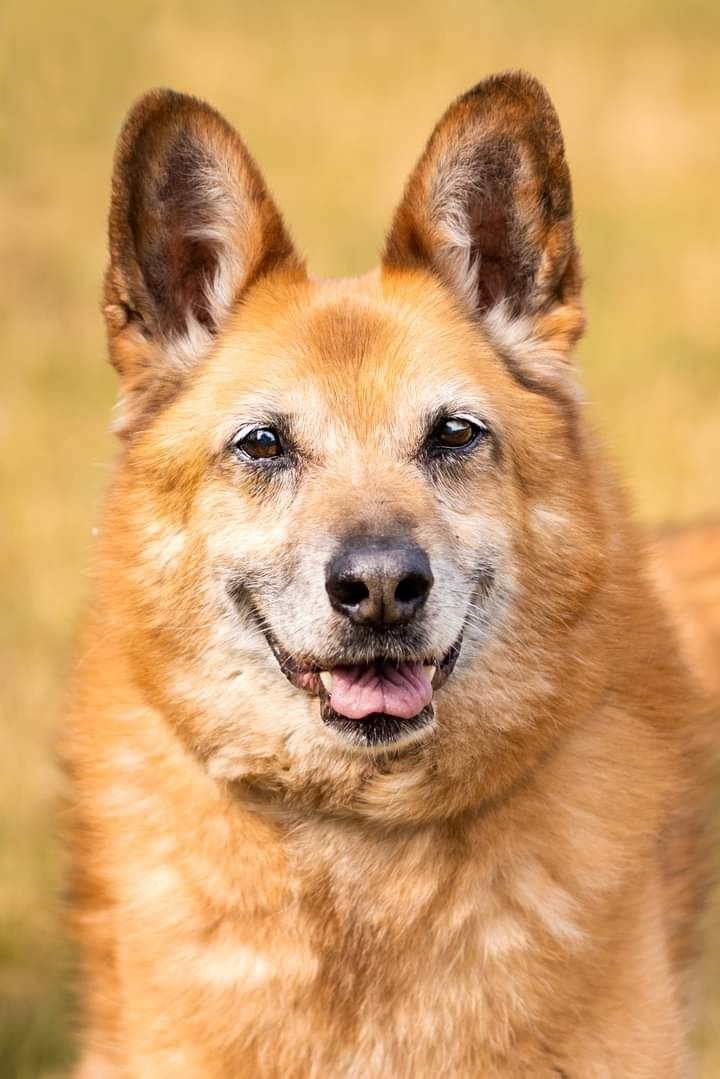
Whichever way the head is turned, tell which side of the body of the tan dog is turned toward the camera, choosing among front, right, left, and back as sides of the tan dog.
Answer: front
